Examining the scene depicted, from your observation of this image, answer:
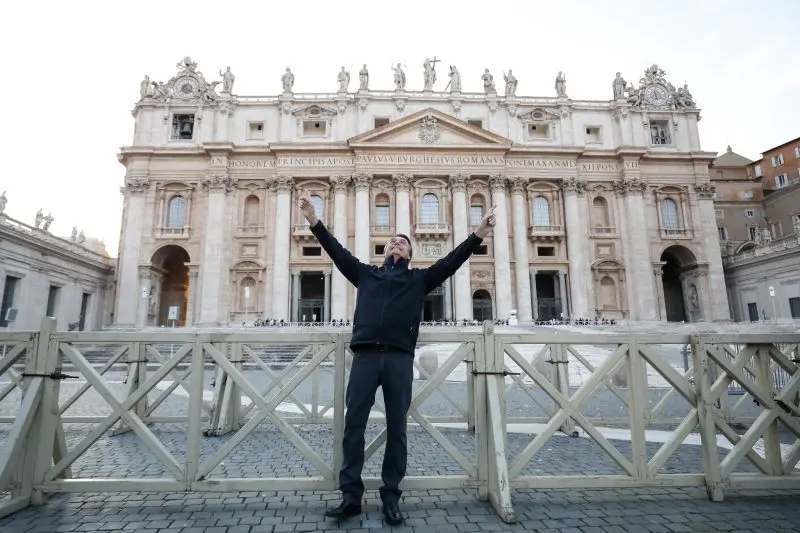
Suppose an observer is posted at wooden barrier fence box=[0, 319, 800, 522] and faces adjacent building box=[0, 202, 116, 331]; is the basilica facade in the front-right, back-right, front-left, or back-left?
front-right

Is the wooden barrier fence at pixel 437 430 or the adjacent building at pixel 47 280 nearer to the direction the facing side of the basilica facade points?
the wooden barrier fence

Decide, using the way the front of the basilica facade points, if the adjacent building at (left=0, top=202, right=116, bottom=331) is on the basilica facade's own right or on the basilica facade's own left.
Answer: on the basilica facade's own right

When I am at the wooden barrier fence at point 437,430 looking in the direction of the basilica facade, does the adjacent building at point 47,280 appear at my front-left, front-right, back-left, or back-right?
front-left

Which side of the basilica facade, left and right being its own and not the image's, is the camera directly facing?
front

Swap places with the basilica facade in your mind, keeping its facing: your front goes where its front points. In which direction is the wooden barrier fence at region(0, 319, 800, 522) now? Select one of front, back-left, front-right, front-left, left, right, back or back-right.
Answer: front
